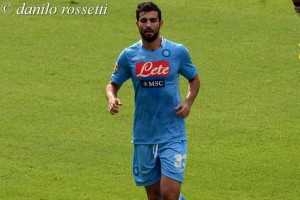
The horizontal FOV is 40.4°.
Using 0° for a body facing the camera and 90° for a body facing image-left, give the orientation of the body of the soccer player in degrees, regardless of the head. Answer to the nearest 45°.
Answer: approximately 0°
